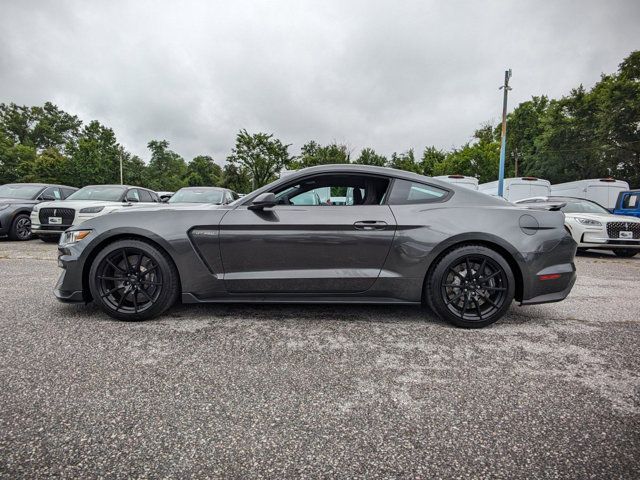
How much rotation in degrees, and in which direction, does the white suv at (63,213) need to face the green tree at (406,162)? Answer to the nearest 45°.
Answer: approximately 180°

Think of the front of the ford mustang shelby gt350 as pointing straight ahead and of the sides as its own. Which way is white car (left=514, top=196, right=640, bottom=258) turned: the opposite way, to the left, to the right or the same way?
to the left

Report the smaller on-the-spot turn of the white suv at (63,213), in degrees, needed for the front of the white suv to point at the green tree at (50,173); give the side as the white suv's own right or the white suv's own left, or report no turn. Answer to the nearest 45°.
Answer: approximately 135° to the white suv's own right

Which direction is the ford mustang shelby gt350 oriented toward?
to the viewer's left

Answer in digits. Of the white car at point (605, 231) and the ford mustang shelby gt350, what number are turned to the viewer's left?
1

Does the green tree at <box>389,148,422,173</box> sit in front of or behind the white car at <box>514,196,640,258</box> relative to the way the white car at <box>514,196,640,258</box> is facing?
behind

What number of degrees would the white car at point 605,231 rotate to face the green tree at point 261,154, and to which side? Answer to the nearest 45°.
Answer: approximately 180°

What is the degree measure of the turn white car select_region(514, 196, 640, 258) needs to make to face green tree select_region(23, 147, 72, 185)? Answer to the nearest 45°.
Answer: approximately 135° to its right

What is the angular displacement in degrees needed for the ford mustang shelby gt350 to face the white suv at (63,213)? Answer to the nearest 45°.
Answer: approximately 45° to its right

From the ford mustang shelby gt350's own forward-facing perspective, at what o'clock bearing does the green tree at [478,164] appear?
The green tree is roughly at 4 o'clock from the ford mustang shelby gt350.

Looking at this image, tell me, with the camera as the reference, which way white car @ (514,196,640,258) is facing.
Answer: facing the viewer and to the right of the viewer

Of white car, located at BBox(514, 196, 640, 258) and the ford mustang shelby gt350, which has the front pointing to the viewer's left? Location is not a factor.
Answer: the ford mustang shelby gt350

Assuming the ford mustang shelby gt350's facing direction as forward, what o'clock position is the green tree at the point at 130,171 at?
The green tree is roughly at 2 o'clock from the ford mustang shelby gt350.

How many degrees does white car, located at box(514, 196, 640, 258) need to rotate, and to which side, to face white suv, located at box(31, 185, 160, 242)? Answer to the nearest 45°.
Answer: approximately 90° to its right

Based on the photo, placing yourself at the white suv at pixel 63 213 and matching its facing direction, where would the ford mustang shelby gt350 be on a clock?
The ford mustang shelby gt350 is roughly at 10 o'clock from the white suv.

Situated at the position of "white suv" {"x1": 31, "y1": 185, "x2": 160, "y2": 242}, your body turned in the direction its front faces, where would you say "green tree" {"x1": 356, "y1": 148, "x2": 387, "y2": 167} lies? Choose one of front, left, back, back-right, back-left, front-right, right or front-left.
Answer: back

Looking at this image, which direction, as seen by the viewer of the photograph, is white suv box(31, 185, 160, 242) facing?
facing the viewer and to the left of the viewer

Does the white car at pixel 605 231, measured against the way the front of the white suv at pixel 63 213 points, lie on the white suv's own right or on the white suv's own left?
on the white suv's own left
